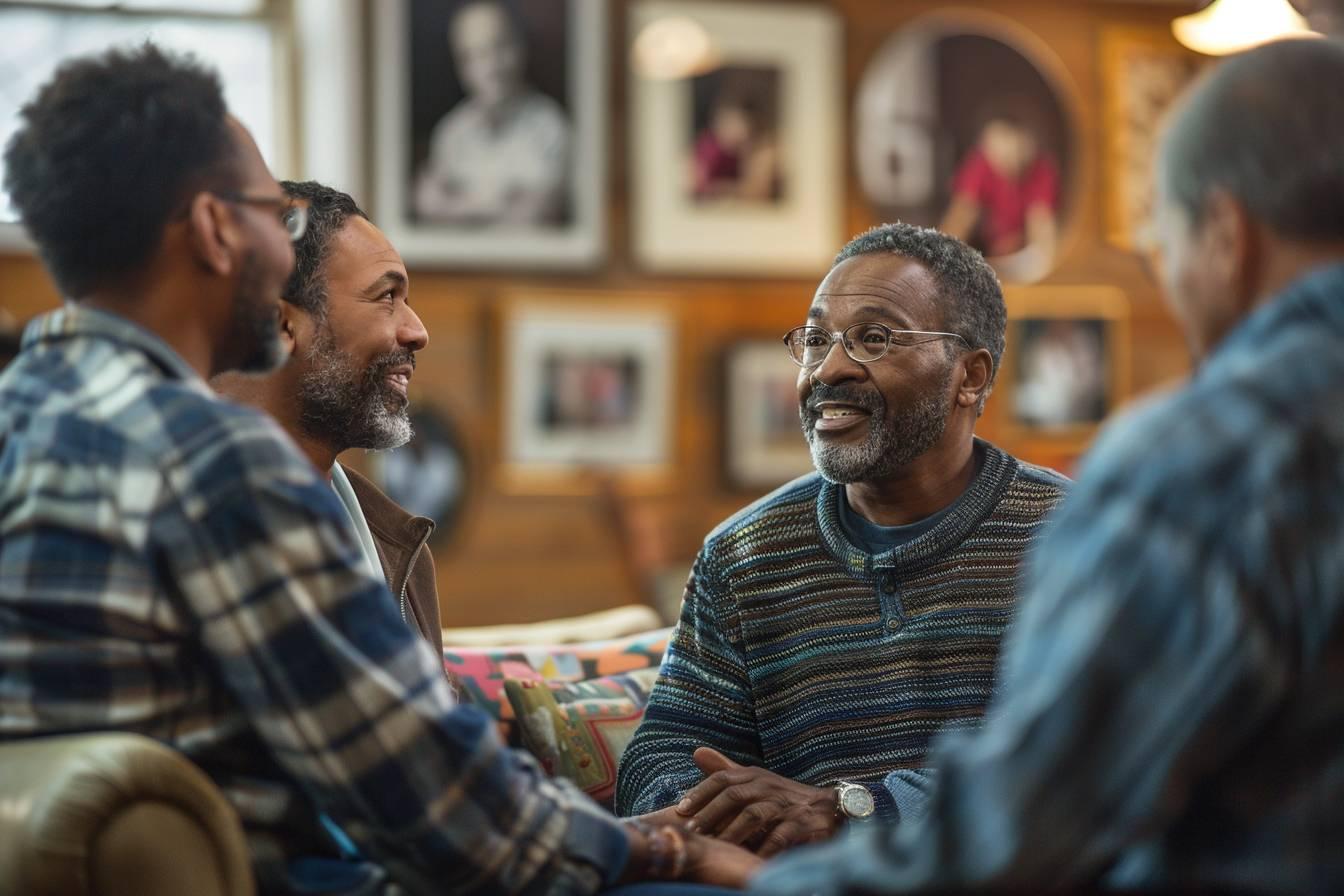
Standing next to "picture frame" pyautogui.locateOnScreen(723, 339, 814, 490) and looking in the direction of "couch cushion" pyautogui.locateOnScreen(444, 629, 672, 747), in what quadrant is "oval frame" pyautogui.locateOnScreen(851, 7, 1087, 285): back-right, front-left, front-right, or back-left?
back-left

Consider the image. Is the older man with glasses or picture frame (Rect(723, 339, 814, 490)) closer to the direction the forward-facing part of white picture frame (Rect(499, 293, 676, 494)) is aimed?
the older man with glasses

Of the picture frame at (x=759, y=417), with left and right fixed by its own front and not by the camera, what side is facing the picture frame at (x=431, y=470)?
right

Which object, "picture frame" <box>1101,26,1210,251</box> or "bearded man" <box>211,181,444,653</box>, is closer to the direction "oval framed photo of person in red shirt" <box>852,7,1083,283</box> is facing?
the bearded man

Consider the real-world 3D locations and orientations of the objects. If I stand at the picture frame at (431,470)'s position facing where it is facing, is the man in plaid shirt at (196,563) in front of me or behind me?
in front

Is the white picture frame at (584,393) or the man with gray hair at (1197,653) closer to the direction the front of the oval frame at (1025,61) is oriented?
the man with gray hair

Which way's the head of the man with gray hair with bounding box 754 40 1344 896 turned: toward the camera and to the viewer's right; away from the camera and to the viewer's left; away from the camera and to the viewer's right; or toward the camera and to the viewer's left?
away from the camera and to the viewer's left

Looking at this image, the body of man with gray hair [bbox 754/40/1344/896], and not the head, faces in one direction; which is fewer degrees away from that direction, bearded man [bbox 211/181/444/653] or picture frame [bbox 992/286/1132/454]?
the bearded man

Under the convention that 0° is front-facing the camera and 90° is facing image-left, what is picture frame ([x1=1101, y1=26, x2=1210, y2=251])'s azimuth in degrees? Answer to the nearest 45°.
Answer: approximately 0°

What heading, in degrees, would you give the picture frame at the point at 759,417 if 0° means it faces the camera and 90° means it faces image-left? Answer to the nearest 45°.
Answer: approximately 0°

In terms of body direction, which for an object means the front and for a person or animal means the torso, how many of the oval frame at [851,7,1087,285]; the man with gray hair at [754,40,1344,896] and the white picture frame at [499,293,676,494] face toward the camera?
2

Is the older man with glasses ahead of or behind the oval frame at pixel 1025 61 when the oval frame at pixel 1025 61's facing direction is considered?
ahead
